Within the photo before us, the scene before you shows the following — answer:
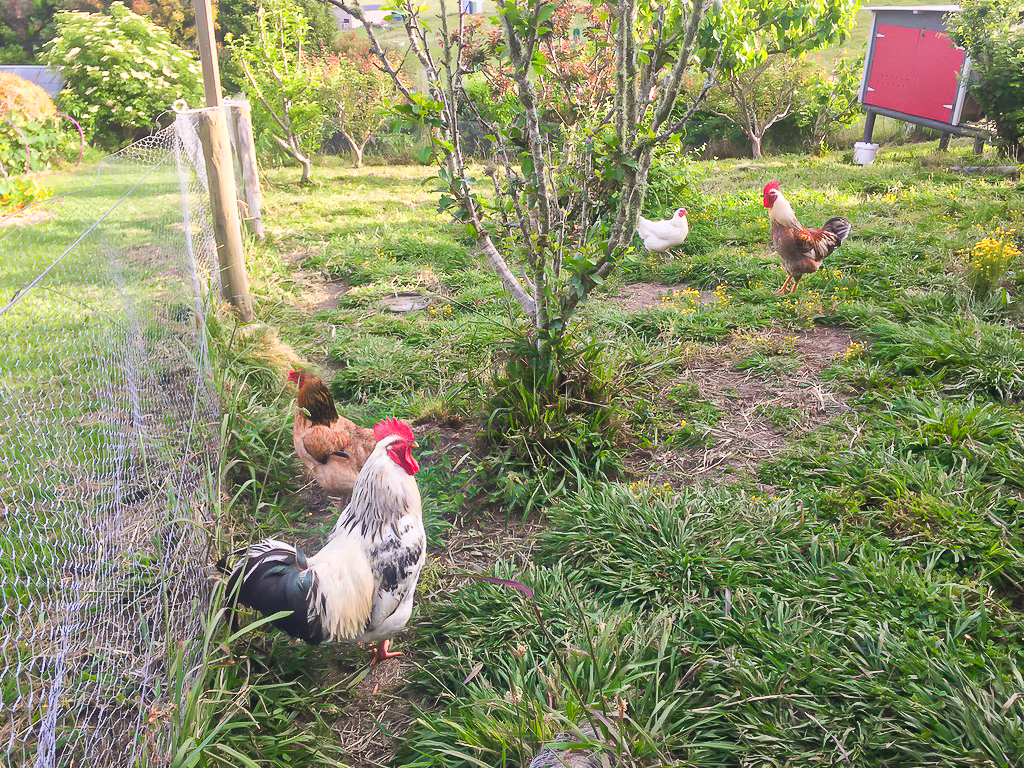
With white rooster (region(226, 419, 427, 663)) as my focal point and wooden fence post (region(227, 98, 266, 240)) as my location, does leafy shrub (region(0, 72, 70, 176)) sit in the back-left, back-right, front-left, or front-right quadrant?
back-right

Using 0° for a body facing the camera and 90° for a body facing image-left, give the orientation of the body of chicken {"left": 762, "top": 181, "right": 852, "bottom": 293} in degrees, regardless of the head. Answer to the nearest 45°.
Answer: approximately 90°

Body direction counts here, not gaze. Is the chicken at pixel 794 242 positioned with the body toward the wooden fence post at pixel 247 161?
yes

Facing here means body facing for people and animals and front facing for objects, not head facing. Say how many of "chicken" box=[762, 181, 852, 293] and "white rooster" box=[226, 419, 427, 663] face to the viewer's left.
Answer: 1

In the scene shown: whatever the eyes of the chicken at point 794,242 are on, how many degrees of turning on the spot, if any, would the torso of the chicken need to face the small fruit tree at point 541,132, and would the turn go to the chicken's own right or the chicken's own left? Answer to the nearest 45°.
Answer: approximately 45° to the chicken's own left

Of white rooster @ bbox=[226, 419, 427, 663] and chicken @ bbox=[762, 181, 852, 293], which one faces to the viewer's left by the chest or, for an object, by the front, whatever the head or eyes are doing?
the chicken

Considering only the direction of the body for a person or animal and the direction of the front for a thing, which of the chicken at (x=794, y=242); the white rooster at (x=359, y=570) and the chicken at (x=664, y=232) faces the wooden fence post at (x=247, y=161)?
the chicken at (x=794, y=242)

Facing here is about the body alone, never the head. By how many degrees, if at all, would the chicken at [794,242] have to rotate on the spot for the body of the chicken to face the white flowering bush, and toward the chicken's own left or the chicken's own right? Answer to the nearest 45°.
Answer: approximately 45° to the chicken's own right

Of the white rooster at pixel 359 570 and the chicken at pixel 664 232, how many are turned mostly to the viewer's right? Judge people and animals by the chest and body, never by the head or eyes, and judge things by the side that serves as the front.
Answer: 2

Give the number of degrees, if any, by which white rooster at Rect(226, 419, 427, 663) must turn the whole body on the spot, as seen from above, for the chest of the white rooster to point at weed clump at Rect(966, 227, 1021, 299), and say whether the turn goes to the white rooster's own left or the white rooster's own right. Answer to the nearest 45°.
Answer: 0° — it already faces it

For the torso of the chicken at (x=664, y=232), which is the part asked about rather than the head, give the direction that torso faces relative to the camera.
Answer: to the viewer's right

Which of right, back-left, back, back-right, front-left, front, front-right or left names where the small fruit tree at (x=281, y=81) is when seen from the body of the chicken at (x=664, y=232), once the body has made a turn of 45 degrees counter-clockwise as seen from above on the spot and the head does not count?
left

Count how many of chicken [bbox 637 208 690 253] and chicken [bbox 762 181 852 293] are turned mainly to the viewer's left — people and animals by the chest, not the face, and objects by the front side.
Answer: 1

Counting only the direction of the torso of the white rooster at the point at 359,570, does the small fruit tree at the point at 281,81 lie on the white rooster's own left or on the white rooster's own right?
on the white rooster's own left

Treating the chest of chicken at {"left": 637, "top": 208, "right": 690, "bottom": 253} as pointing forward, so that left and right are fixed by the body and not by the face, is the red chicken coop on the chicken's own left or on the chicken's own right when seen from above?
on the chicken's own left

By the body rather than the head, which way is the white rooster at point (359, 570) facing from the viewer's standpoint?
to the viewer's right
